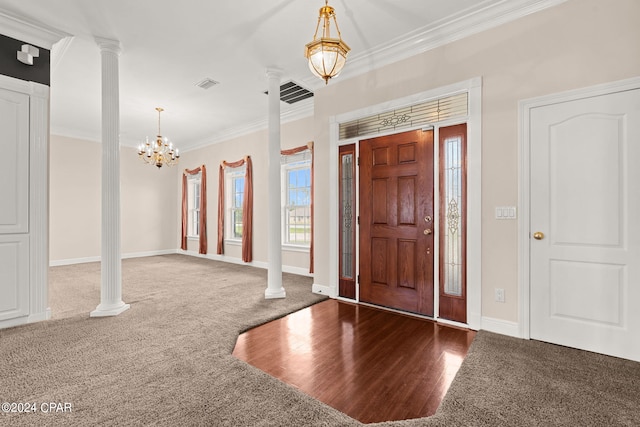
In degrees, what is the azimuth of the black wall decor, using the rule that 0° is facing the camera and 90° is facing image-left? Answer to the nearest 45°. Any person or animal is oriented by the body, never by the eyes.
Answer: approximately 315°

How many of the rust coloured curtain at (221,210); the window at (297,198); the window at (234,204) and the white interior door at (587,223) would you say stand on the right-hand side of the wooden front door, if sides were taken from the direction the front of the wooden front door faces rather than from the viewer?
3

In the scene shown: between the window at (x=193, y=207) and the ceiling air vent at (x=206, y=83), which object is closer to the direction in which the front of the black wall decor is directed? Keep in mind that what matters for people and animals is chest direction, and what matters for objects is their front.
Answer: the ceiling air vent

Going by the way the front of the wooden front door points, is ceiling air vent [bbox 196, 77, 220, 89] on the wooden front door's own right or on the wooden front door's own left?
on the wooden front door's own right

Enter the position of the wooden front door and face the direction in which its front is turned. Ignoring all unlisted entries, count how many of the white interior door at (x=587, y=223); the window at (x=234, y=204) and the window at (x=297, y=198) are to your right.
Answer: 2

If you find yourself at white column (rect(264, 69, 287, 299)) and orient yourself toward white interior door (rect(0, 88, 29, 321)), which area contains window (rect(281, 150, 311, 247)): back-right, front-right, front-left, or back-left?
back-right

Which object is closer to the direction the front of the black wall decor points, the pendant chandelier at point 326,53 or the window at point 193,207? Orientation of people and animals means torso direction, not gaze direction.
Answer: the pendant chandelier

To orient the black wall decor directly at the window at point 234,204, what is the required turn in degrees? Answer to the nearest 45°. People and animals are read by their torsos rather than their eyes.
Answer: approximately 90° to its left

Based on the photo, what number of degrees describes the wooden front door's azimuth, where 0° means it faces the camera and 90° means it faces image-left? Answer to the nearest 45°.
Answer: approximately 45°

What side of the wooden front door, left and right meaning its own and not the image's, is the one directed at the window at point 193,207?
right

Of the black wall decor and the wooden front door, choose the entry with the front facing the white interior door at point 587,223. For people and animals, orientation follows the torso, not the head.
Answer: the black wall decor
